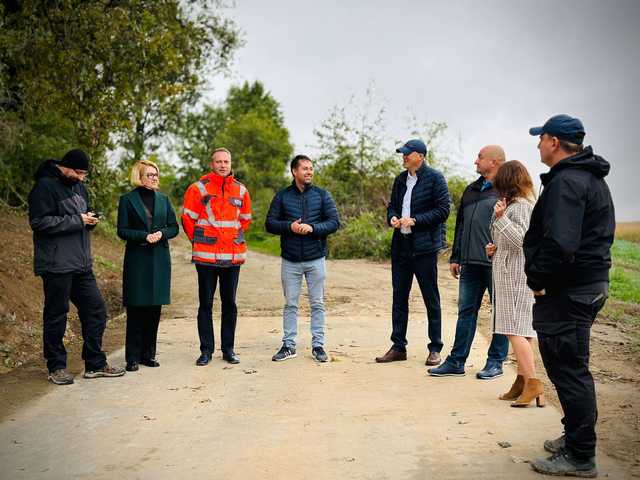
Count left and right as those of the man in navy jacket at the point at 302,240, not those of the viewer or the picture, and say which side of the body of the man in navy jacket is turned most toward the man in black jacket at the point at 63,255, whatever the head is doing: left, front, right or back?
right

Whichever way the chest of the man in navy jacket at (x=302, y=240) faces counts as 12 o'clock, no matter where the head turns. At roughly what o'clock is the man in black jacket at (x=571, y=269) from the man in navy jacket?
The man in black jacket is roughly at 11 o'clock from the man in navy jacket.

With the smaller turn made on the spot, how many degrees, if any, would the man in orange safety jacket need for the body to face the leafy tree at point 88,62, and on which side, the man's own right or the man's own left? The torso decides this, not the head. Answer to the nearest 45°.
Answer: approximately 180°

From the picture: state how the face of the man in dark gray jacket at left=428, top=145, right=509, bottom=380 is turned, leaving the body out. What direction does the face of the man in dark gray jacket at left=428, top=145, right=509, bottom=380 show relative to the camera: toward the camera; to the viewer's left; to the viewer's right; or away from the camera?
to the viewer's left

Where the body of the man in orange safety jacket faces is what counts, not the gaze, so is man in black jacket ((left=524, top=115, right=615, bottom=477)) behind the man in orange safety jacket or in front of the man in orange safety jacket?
in front

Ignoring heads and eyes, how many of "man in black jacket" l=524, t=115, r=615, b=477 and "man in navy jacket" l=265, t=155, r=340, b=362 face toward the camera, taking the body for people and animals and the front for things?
1

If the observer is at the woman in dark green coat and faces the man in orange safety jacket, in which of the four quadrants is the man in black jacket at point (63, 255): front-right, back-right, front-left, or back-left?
back-right

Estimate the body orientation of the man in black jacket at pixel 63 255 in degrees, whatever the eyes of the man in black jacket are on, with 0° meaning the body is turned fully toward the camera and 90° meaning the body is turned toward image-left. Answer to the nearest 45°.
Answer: approximately 315°

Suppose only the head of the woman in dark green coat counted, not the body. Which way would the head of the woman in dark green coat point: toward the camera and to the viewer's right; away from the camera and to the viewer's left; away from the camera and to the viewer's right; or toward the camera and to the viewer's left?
toward the camera and to the viewer's right

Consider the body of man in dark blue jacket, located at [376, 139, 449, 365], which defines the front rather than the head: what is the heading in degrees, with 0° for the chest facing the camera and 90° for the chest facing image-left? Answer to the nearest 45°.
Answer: approximately 45°

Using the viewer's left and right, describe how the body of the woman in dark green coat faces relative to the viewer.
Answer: facing the viewer and to the right of the viewer

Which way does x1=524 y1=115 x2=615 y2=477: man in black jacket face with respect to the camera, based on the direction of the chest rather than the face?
to the viewer's left

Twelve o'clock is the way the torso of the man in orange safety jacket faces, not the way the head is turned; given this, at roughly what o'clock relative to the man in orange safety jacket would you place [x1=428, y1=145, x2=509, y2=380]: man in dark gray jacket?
The man in dark gray jacket is roughly at 10 o'clock from the man in orange safety jacket.
